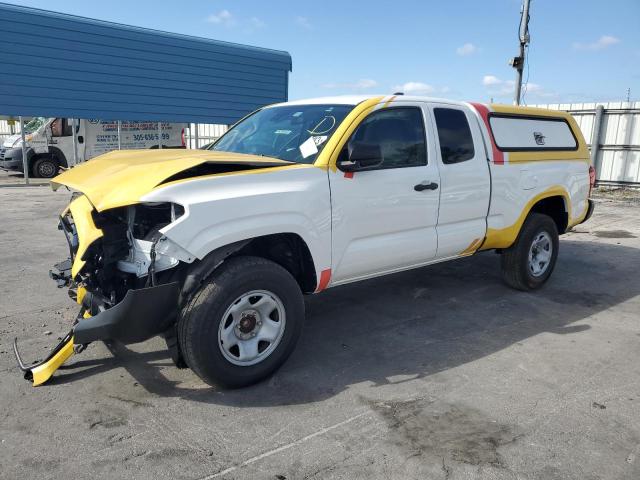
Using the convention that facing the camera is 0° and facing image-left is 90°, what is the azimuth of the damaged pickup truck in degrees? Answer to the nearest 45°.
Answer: approximately 45°

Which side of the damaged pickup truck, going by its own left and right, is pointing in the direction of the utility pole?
back
